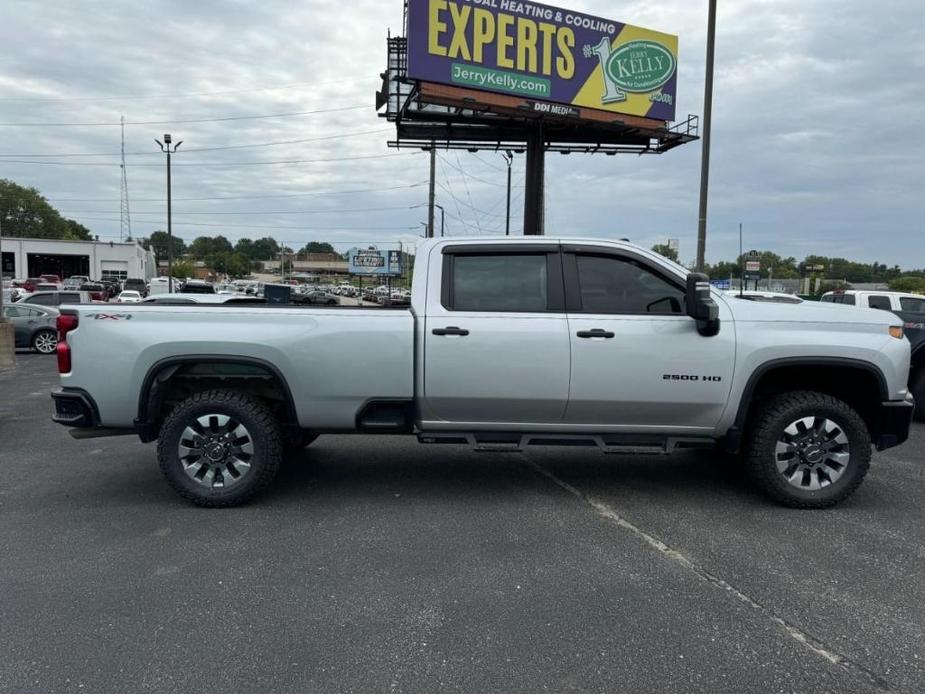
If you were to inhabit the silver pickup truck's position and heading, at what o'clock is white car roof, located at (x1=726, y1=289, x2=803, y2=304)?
The white car roof is roughly at 11 o'clock from the silver pickup truck.

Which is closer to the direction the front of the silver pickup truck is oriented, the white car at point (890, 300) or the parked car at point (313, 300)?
the white car

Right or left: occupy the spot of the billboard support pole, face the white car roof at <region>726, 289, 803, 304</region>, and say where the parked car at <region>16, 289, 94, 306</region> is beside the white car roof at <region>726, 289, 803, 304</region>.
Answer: right

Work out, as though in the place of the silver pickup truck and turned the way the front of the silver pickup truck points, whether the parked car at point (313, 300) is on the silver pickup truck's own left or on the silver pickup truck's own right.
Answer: on the silver pickup truck's own left

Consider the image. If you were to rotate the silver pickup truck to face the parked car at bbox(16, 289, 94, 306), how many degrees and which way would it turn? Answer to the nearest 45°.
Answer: approximately 135° to its left

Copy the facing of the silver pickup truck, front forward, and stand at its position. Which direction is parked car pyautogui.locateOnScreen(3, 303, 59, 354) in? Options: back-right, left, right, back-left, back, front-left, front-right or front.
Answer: back-left

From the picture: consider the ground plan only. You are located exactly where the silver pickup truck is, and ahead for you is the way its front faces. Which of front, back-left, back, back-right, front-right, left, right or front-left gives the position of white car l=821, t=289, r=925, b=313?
front-left

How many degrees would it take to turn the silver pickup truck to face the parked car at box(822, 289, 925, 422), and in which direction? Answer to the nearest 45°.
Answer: approximately 45° to its left

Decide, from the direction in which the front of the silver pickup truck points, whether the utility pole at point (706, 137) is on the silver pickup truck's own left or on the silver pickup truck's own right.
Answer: on the silver pickup truck's own left

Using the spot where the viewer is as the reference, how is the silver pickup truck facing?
facing to the right of the viewer

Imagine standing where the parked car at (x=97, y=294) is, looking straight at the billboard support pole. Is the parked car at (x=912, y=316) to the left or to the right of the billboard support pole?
right

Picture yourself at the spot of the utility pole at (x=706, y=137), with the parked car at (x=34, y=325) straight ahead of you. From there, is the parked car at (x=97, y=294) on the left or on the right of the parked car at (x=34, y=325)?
right

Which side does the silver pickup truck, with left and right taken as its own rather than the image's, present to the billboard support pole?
left
